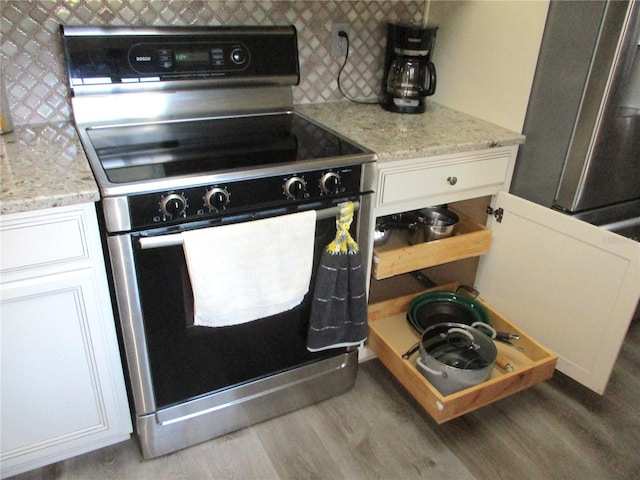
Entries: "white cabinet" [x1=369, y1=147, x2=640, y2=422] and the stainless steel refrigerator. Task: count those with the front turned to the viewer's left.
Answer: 0

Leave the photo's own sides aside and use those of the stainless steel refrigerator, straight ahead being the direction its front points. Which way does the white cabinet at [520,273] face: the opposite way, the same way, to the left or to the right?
the same way

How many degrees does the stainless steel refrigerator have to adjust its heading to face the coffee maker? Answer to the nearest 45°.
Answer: approximately 135° to its right

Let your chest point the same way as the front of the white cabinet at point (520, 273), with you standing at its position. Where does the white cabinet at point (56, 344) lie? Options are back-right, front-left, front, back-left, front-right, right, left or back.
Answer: right

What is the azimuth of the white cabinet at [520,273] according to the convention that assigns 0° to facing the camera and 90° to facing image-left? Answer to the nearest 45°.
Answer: approximately 315°

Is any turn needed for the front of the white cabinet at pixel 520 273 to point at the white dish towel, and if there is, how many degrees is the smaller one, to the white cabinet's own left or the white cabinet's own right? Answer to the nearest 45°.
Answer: approximately 90° to the white cabinet's own right

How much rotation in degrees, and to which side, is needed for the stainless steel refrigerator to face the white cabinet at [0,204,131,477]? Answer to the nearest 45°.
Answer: approximately 90° to its right
